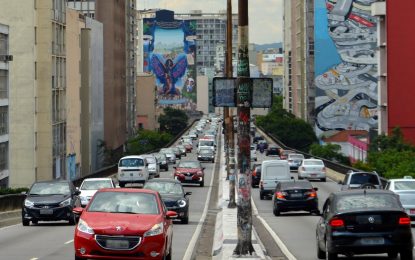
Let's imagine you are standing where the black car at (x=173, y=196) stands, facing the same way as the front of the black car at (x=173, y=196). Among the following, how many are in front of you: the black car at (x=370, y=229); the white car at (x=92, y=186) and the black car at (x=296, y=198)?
1

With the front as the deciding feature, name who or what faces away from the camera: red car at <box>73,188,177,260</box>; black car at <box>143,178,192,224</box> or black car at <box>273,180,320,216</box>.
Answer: black car at <box>273,180,320,216</box>

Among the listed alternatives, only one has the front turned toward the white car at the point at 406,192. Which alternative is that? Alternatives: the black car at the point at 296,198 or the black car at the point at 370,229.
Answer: the black car at the point at 370,229

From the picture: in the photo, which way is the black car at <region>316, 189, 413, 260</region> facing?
away from the camera

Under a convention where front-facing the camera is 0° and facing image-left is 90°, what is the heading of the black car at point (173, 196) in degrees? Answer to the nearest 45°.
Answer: approximately 0°

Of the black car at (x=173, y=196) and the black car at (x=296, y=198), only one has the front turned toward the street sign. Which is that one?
the black car at (x=173, y=196)

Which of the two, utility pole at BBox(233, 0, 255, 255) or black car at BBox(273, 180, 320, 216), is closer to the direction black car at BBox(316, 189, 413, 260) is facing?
the black car

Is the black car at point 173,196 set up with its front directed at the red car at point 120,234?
yes

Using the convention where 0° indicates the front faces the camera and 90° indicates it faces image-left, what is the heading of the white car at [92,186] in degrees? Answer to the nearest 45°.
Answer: approximately 0°

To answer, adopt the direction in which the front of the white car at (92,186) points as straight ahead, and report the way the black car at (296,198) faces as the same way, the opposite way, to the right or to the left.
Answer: the opposite way

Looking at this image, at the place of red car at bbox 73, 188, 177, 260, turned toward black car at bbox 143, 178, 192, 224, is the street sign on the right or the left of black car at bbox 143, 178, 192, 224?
right

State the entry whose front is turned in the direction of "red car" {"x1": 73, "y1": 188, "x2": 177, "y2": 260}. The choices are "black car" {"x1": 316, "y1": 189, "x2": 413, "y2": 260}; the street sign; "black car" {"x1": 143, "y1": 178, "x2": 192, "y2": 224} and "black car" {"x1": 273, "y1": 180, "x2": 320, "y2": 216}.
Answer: "black car" {"x1": 143, "y1": 178, "x2": 192, "y2": 224}

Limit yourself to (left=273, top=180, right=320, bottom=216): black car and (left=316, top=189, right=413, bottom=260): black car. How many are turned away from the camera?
2

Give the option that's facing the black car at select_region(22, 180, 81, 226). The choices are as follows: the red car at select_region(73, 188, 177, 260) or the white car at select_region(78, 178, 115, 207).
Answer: the white car

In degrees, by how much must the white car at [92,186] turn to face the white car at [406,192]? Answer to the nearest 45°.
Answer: approximately 45° to its left
